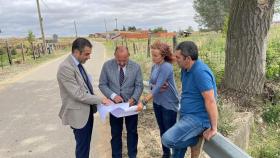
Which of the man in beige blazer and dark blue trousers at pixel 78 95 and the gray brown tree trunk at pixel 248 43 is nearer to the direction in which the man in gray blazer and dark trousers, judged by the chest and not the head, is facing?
the man in beige blazer and dark blue trousers

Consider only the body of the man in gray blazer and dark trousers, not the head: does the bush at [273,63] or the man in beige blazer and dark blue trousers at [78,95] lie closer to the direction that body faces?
the man in beige blazer and dark blue trousers

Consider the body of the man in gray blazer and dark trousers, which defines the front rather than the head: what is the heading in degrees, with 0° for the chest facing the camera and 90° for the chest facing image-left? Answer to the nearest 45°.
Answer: approximately 0°

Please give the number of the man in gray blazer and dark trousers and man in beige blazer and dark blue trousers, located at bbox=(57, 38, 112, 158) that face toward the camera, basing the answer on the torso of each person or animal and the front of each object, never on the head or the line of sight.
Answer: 1

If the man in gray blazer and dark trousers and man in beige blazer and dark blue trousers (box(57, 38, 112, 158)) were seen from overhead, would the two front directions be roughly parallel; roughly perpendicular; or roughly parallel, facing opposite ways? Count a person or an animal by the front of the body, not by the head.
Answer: roughly perpendicular

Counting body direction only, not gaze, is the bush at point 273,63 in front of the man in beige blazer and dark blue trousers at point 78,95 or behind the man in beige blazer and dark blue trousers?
in front

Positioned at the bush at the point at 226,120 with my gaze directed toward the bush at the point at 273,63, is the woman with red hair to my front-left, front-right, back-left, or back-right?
back-left

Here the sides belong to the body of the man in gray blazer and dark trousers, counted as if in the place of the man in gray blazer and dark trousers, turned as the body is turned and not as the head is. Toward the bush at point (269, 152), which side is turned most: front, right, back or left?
left

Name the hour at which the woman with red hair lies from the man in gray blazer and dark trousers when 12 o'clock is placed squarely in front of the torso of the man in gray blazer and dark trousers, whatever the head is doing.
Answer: The woman with red hair is roughly at 9 o'clock from the man in gray blazer and dark trousers.

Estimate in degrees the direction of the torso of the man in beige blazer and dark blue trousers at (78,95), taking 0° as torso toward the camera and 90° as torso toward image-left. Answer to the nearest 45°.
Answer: approximately 270°
